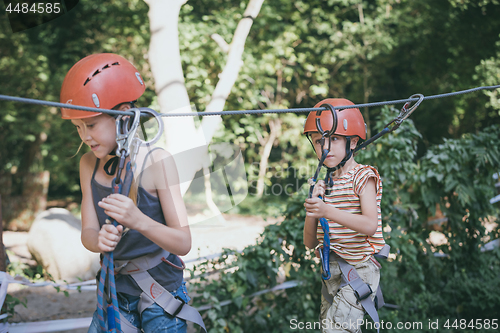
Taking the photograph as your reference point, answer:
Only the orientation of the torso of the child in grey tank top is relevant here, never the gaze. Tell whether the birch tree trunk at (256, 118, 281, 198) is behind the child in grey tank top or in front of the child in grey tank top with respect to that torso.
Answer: behind

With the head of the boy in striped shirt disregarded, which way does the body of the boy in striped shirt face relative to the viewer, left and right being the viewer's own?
facing the viewer and to the left of the viewer

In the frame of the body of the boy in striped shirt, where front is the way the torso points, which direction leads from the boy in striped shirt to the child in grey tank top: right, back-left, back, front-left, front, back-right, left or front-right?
front

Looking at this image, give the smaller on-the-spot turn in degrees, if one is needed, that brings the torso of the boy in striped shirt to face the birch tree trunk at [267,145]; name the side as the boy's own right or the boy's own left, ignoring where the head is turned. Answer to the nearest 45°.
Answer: approximately 135° to the boy's own right

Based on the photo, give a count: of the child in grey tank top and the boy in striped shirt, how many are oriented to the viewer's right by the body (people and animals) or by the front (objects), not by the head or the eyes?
0

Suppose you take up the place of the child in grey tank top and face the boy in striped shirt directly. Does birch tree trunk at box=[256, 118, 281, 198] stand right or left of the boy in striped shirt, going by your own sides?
left
